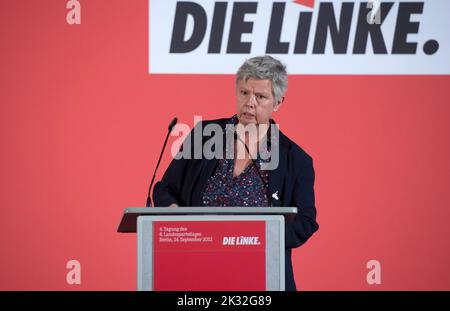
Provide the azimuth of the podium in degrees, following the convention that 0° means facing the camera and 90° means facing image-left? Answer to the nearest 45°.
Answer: approximately 0°

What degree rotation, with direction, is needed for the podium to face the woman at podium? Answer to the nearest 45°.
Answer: approximately 180°

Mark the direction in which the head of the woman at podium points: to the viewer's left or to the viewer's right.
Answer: to the viewer's left
